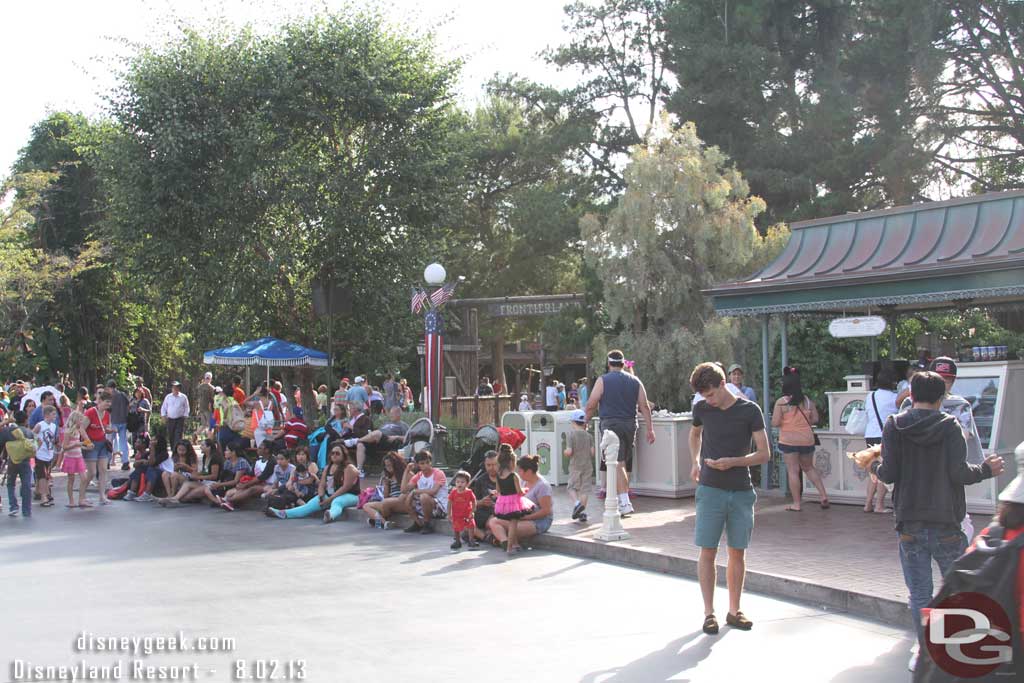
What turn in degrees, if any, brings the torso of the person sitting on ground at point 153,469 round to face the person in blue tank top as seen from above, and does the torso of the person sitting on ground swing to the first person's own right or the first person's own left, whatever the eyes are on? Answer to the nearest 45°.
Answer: approximately 135° to the first person's own left

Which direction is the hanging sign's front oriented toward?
toward the camera

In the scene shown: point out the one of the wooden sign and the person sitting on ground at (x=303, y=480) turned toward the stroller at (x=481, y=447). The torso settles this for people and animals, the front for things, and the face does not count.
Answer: the wooden sign

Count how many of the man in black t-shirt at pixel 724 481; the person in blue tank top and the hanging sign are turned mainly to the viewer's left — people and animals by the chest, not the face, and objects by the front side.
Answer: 0

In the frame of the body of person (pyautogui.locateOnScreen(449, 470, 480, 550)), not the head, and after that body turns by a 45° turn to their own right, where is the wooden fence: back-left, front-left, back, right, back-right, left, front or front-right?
back-right

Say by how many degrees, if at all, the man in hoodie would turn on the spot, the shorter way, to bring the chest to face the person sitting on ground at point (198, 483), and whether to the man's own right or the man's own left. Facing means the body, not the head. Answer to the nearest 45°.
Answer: approximately 45° to the man's own left

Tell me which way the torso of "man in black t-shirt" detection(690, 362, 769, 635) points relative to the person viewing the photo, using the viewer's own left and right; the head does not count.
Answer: facing the viewer

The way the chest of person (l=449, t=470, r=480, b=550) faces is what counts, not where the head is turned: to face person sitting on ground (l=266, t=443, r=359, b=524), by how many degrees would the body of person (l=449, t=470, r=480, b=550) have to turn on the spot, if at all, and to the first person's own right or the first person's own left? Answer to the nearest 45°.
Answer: approximately 135° to the first person's own right

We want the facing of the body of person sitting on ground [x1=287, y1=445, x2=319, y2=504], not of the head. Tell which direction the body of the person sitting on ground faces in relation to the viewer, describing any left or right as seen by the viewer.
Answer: facing the viewer and to the left of the viewer

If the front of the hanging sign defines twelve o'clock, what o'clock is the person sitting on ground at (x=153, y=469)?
The person sitting on ground is roughly at 3 o'clock from the hanging sign.

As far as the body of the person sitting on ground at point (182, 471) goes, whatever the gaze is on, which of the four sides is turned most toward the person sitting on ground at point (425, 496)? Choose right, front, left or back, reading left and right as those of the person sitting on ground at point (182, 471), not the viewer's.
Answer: left

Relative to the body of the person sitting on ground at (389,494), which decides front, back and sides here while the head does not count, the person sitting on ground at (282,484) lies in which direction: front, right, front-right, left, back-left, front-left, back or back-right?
right

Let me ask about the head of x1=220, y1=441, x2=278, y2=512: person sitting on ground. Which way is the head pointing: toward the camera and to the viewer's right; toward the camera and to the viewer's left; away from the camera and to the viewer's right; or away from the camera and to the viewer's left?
toward the camera and to the viewer's left

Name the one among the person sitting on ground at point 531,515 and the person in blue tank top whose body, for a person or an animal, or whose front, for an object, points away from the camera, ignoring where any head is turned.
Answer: the person in blue tank top

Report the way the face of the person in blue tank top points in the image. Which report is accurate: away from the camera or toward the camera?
away from the camera

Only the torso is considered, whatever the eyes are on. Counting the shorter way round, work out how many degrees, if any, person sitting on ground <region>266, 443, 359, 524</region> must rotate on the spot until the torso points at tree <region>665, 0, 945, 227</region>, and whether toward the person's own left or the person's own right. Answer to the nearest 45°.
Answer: approximately 180°

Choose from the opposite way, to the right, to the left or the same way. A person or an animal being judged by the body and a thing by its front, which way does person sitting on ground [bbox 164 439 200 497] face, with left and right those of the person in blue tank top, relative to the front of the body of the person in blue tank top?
the opposite way
